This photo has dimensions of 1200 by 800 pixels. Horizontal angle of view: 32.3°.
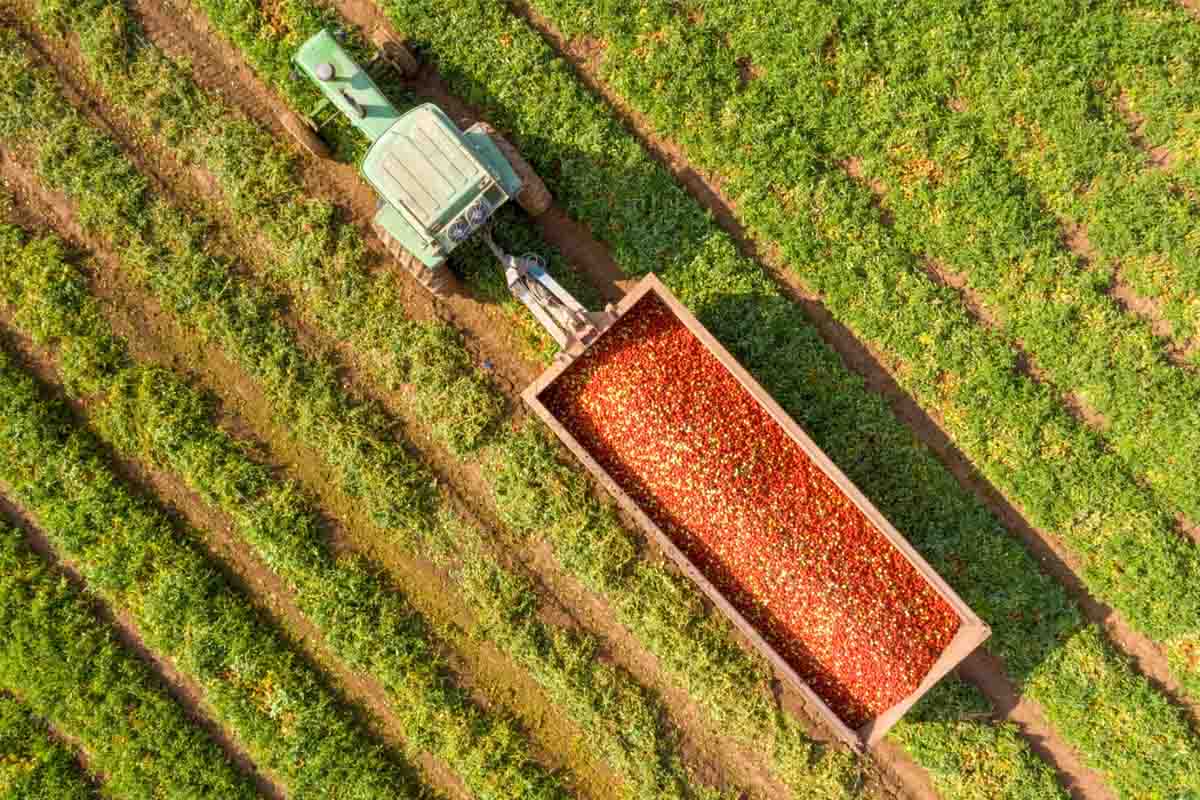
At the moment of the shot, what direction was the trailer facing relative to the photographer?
facing away from the viewer and to the left of the viewer

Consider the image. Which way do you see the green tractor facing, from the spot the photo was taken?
facing away from the viewer and to the left of the viewer
